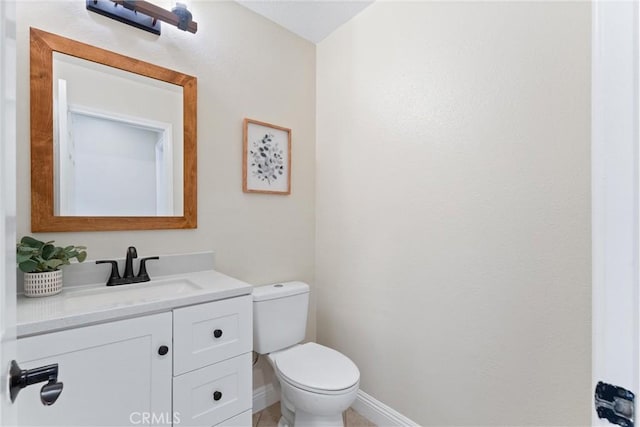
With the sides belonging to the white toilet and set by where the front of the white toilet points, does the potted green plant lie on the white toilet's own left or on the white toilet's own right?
on the white toilet's own right

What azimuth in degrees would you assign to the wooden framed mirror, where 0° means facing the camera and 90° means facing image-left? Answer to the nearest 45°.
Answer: approximately 315°

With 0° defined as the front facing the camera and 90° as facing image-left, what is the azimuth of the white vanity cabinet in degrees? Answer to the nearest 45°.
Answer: approximately 315°
